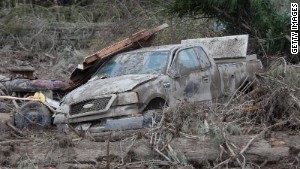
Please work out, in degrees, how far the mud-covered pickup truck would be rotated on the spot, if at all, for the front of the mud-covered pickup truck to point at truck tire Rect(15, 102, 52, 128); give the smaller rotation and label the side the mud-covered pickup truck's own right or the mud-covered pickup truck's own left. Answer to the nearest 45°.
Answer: approximately 45° to the mud-covered pickup truck's own right

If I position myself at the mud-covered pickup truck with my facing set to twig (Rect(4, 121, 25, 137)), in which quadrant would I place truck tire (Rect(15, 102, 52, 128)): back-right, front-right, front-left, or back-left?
front-right

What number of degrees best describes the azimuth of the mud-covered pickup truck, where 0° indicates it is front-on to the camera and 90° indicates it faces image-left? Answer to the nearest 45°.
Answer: approximately 45°

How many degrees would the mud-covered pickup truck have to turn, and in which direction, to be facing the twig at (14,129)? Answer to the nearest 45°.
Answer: approximately 45° to its right

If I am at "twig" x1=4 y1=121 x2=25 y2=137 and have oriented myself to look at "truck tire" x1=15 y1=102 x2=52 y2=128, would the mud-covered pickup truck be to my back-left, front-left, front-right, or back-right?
front-right
